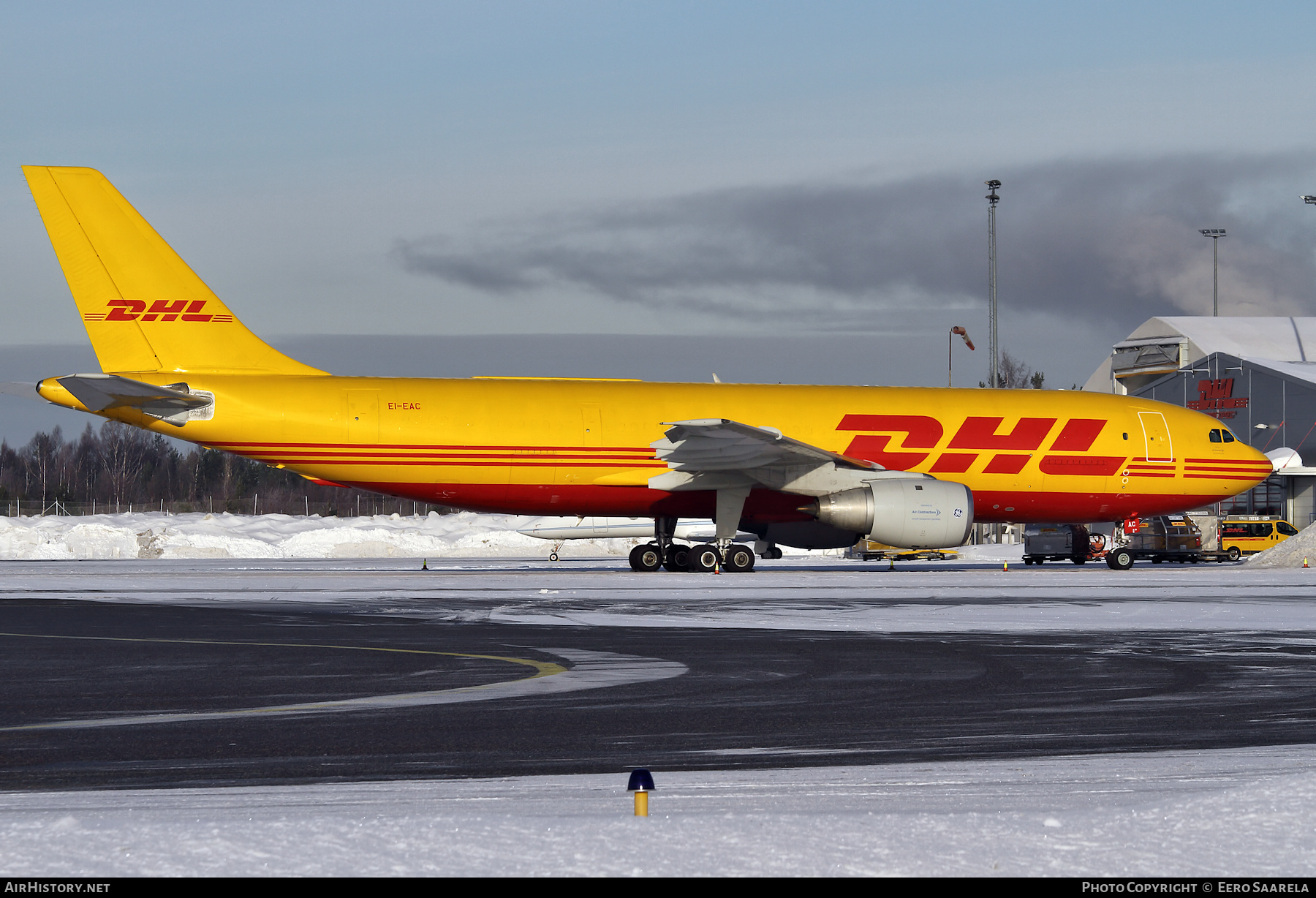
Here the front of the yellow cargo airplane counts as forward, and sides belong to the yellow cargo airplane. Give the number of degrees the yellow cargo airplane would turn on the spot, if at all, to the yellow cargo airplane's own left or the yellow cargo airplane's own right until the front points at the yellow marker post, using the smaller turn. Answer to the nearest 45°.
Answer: approximately 90° to the yellow cargo airplane's own right

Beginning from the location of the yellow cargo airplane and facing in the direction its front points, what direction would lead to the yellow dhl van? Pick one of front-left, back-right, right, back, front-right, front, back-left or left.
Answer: front-left

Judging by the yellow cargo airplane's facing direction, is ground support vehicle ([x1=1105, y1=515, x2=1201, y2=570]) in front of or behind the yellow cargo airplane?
in front

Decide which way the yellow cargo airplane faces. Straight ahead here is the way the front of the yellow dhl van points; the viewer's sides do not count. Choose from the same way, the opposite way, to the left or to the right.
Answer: the same way

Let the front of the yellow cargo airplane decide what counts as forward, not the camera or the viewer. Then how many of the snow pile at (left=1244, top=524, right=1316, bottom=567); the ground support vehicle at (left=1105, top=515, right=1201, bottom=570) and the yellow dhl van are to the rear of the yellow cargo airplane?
0

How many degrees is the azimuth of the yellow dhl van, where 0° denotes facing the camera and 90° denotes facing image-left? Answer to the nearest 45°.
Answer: approximately 270°

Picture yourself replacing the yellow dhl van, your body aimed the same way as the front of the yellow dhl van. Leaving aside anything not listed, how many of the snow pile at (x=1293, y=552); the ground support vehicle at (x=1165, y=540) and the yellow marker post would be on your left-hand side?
0

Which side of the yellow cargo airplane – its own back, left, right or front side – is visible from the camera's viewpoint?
right

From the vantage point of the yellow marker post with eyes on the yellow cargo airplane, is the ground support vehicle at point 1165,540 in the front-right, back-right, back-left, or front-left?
front-right
